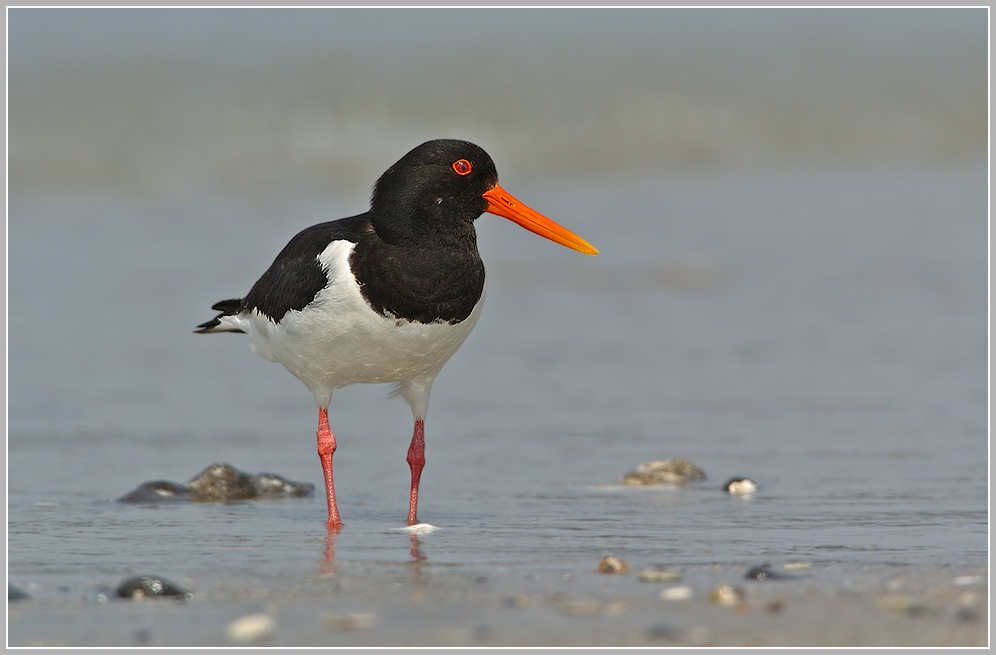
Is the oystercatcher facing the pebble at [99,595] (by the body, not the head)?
no

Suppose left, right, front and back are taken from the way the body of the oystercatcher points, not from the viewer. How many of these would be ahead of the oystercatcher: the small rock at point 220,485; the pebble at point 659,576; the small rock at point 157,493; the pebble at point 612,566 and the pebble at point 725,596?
3

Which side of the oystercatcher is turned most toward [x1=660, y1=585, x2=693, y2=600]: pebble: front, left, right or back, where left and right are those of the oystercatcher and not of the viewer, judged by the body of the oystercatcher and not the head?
front

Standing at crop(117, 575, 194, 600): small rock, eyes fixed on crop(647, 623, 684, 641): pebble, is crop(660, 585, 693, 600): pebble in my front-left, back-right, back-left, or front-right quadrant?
front-left

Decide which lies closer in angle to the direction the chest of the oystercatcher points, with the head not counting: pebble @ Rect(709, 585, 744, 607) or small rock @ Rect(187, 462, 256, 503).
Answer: the pebble

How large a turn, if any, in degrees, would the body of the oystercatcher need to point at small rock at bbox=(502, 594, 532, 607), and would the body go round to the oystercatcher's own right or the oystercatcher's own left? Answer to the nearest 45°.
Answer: approximately 45° to the oystercatcher's own right

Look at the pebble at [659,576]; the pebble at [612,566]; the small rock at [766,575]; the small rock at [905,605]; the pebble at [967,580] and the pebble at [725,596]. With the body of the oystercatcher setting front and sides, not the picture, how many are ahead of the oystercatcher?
6

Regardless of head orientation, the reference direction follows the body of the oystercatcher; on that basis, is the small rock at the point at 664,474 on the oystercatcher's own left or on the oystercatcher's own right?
on the oystercatcher's own left

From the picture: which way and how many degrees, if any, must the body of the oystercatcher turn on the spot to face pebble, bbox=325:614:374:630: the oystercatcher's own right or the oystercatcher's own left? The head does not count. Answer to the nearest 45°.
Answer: approximately 45° to the oystercatcher's own right

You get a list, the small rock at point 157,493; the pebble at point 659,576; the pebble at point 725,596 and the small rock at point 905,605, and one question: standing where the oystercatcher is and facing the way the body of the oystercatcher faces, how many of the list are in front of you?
3

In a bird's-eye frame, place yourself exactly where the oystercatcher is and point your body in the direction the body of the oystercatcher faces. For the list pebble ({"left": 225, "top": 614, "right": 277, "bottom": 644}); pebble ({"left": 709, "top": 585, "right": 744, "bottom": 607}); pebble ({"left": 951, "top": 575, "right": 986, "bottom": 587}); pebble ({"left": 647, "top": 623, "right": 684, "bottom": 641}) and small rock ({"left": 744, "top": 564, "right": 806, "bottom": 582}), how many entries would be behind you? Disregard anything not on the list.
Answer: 0

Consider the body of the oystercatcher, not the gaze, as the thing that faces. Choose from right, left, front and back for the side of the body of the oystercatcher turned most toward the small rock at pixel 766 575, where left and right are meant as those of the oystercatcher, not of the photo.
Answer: front

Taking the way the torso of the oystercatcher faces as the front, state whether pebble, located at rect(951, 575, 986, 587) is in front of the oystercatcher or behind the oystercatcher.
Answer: in front

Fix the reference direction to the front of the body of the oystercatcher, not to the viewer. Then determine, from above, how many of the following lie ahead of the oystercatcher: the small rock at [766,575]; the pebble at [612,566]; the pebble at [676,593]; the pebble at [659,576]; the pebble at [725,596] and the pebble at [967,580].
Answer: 6

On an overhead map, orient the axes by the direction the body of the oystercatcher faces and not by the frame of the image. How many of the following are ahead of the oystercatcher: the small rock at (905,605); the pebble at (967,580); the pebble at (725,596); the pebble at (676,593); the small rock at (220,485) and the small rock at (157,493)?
4

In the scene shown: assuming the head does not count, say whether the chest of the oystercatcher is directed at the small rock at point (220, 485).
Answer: no

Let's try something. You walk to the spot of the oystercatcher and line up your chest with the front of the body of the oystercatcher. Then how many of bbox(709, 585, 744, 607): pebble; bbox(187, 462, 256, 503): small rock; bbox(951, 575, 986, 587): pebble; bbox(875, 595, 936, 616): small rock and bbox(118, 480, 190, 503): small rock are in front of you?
3

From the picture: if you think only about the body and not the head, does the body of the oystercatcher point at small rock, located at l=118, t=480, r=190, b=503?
no

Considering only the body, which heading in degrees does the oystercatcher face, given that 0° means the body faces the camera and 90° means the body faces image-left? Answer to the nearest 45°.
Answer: approximately 315°
